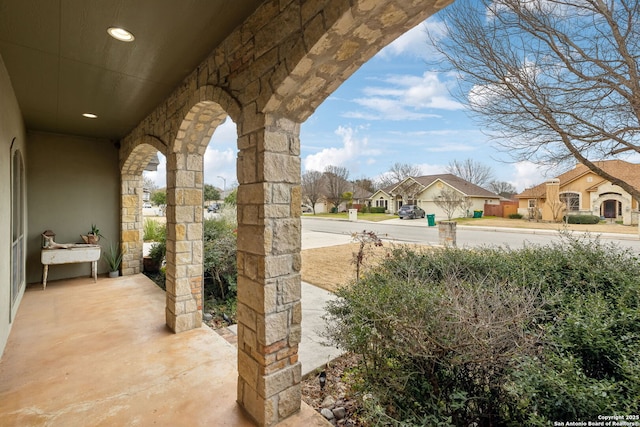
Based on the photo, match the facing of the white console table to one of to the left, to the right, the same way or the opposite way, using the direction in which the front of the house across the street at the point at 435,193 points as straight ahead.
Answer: to the left

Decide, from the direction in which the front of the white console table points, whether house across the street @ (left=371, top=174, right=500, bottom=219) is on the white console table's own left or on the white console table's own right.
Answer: on the white console table's own left

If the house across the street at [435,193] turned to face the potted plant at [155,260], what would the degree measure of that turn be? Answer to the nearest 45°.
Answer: approximately 45° to its left

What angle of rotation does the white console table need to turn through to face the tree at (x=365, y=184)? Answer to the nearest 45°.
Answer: approximately 135° to its left

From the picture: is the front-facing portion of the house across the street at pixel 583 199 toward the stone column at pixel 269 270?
yes

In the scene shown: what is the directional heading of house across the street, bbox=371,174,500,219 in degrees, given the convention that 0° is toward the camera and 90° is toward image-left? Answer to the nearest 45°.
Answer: approximately 45°

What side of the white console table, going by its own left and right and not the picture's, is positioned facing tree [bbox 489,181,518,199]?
left
